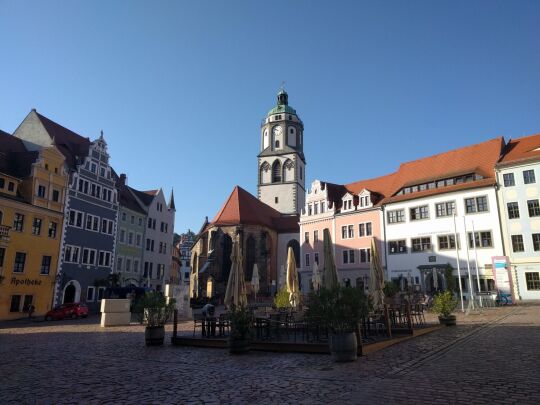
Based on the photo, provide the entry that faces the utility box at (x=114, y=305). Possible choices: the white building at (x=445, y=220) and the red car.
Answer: the white building

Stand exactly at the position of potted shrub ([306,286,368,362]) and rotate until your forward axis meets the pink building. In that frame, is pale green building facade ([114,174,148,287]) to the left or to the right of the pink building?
left

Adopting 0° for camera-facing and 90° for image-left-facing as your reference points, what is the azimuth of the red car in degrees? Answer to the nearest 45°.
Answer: approximately 90°

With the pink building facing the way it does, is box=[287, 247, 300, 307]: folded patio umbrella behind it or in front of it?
in front

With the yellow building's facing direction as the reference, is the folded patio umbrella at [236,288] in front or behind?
in front

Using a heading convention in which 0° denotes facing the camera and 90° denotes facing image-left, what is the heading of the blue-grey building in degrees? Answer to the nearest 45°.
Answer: approximately 315°

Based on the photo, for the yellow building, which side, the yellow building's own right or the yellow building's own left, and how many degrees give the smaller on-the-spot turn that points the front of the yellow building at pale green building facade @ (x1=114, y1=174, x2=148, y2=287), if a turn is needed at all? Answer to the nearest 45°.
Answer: approximately 90° to the yellow building's own left

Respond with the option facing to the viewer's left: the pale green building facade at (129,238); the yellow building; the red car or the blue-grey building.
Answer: the red car

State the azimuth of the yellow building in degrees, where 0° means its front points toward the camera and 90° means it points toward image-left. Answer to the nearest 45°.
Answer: approximately 315°

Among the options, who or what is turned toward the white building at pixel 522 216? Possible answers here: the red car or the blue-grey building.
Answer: the blue-grey building

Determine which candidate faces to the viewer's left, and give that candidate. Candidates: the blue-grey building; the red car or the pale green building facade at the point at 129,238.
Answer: the red car
